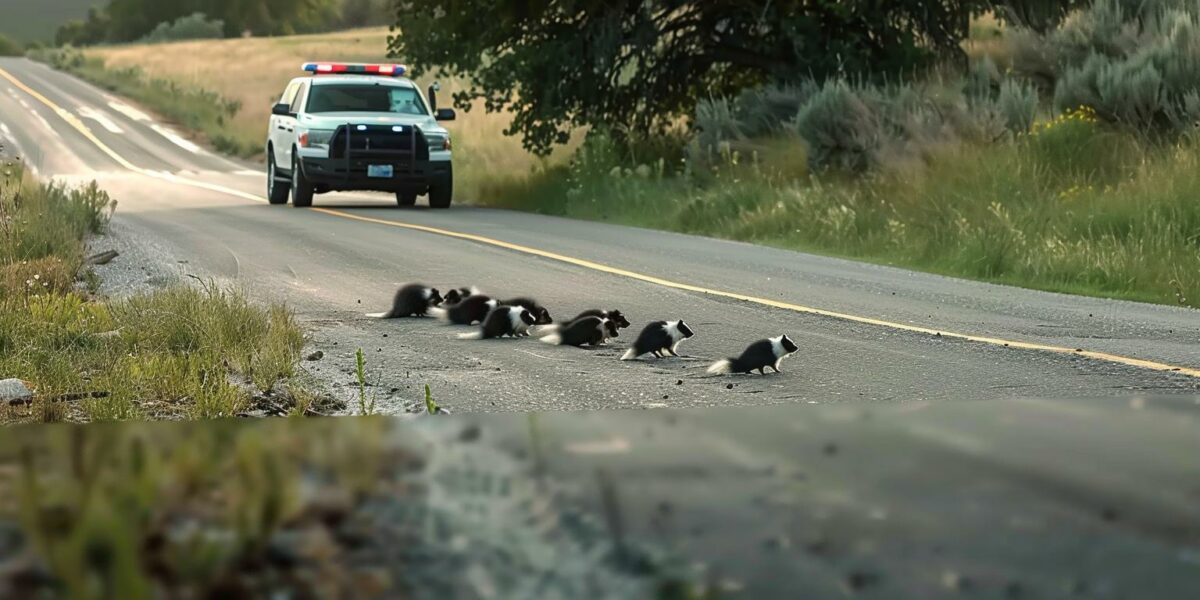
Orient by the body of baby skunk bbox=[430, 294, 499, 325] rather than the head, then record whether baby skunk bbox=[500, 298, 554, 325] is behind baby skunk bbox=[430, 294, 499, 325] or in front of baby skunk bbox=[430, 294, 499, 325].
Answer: in front

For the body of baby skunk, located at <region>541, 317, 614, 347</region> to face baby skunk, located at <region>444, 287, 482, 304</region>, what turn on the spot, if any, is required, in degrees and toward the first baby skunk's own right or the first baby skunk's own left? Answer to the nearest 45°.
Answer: approximately 135° to the first baby skunk's own left

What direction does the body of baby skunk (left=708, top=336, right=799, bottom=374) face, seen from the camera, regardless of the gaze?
to the viewer's right

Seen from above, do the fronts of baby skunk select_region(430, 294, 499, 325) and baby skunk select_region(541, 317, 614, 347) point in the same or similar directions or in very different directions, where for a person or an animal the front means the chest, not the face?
same or similar directions

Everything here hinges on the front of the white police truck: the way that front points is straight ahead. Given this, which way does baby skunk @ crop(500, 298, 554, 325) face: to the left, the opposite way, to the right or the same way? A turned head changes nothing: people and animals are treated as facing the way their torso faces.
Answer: to the left

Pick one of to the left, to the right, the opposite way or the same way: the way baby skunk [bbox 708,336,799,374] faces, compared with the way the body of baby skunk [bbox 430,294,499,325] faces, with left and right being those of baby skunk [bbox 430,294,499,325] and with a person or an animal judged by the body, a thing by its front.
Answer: the same way

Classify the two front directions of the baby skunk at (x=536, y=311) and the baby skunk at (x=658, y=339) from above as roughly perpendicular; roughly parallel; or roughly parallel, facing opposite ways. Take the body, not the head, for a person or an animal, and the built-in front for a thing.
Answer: roughly parallel

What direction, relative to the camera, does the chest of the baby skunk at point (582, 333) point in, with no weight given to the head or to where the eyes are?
to the viewer's right

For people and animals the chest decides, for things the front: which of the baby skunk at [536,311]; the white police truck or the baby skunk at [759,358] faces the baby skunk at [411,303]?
the white police truck

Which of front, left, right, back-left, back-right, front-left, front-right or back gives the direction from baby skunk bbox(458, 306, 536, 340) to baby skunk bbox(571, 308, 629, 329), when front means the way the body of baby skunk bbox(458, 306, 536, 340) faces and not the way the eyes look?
front

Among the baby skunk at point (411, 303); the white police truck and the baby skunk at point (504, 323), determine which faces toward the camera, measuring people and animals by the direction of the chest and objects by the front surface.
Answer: the white police truck

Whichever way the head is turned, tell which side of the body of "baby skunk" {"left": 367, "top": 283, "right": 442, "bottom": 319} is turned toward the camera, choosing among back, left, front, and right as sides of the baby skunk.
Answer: right

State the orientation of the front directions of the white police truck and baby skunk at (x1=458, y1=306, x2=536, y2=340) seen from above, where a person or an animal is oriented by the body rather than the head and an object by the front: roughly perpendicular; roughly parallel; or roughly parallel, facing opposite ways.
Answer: roughly perpendicular

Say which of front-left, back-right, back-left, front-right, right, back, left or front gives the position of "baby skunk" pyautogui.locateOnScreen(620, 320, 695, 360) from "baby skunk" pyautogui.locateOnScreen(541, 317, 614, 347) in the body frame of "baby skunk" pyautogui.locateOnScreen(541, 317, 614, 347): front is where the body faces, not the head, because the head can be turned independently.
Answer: front-right

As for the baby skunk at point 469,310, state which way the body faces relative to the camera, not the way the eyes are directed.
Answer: to the viewer's right

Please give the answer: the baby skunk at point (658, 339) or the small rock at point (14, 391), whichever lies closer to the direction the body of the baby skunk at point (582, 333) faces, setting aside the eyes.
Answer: the baby skunk

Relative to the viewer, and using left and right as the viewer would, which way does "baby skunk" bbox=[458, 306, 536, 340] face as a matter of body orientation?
facing to the right of the viewer

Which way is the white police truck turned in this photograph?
toward the camera
